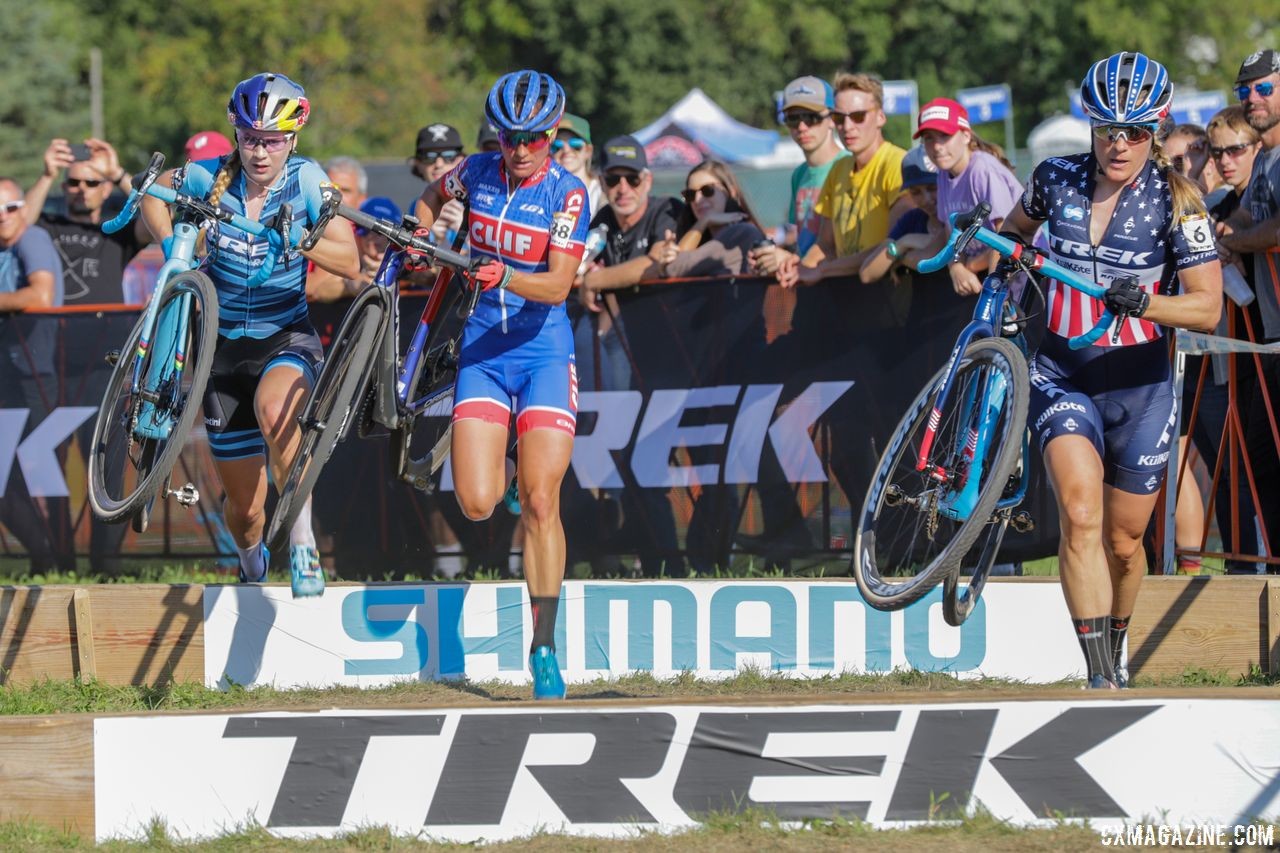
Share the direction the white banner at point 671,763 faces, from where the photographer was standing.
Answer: facing the viewer

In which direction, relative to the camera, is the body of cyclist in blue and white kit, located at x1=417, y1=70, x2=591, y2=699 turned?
toward the camera

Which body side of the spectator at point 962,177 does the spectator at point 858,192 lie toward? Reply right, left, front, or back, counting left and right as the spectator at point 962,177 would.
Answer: right

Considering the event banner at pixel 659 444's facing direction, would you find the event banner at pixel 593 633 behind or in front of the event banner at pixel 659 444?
in front

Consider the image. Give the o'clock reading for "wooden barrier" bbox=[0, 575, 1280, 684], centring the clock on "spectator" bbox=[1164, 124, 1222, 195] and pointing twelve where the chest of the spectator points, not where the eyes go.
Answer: The wooden barrier is roughly at 12 o'clock from the spectator.

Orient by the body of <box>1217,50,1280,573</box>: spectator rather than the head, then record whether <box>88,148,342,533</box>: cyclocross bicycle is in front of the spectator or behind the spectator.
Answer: in front

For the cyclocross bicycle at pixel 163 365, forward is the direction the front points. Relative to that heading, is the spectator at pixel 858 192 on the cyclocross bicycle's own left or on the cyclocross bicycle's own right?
on the cyclocross bicycle's own left

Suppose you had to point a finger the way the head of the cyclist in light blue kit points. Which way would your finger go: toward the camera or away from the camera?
toward the camera

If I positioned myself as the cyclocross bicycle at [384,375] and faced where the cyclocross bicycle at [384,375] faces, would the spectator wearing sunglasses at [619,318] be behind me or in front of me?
behind

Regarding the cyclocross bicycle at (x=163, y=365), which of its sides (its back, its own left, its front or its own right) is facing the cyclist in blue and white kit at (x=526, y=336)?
left

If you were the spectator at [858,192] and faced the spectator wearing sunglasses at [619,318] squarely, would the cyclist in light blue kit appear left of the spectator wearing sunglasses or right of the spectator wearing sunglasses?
left

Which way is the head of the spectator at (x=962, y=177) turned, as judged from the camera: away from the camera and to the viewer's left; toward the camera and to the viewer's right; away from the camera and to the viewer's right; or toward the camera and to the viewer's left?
toward the camera and to the viewer's left

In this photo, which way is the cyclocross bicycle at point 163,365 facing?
toward the camera
